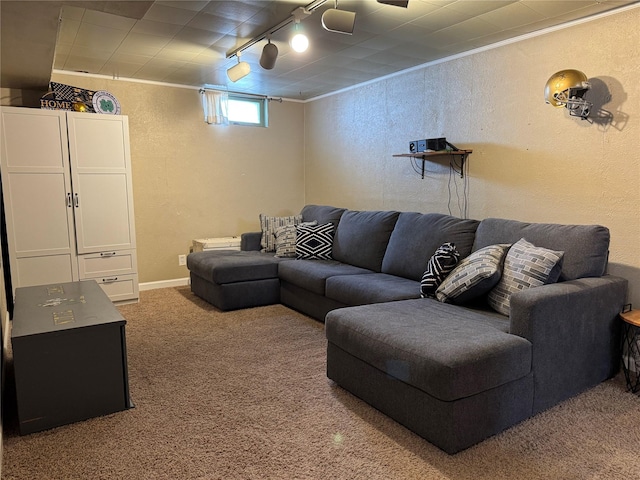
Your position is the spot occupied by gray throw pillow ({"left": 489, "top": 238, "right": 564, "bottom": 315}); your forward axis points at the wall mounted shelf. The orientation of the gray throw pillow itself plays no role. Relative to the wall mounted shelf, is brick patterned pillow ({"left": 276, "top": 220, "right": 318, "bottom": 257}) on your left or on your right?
left

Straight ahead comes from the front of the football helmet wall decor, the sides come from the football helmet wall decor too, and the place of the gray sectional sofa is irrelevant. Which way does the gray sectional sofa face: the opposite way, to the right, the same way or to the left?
to the right

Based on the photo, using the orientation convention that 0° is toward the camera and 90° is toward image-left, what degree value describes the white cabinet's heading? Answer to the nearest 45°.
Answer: approximately 0°

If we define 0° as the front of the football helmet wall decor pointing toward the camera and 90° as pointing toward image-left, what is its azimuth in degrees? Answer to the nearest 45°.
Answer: approximately 315°
